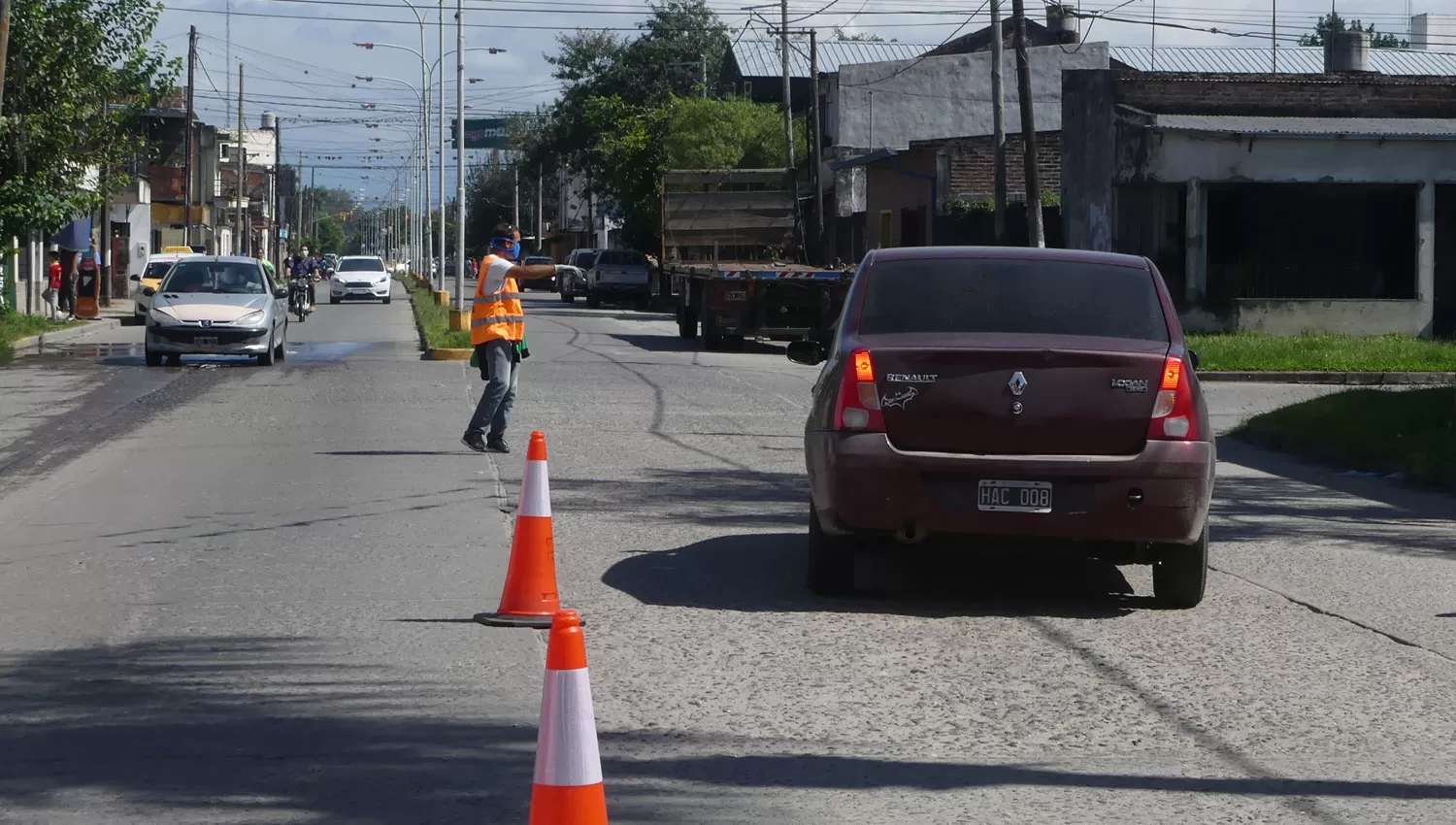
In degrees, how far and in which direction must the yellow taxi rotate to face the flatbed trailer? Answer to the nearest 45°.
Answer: approximately 45° to its left

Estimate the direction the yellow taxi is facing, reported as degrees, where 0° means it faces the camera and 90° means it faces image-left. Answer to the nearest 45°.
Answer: approximately 0°

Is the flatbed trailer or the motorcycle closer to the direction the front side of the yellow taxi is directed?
the flatbed trailer

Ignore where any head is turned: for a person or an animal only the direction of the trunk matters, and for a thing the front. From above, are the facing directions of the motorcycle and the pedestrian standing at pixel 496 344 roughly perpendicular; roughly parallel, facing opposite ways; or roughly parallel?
roughly perpendicular

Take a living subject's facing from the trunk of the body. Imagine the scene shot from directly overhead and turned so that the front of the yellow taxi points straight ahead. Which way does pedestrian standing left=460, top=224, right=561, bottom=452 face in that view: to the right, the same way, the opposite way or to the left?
to the left

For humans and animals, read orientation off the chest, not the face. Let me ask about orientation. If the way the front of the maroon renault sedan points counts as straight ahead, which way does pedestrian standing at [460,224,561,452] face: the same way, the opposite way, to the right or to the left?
to the right

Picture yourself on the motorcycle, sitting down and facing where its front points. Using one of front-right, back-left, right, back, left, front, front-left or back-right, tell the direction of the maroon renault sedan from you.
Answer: front

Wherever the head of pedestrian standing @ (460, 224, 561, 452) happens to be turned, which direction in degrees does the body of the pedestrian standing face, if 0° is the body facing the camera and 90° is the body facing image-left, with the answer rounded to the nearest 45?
approximately 270°

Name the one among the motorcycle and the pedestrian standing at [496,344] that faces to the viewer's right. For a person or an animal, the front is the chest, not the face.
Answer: the pedestrian standing

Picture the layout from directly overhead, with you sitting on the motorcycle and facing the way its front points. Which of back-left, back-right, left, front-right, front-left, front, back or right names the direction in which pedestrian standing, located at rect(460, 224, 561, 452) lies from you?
front

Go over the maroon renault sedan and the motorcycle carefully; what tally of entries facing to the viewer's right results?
0

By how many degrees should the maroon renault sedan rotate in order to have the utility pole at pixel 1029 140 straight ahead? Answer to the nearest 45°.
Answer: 0° — it already faces it

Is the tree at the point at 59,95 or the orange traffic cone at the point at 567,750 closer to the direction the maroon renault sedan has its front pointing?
the tree

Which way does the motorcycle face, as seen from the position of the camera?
facing the viewer

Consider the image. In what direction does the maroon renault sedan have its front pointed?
away from the camera

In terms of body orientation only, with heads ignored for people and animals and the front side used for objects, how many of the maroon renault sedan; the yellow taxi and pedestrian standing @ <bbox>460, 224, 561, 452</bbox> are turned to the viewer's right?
1

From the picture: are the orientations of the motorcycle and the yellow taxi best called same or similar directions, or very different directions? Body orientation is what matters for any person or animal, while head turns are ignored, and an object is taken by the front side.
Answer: same or similar directions

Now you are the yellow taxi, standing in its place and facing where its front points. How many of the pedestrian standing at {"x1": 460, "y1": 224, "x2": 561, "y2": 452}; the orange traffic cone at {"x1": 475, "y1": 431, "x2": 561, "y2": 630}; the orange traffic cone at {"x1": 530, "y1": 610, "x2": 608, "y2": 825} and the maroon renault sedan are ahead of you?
4

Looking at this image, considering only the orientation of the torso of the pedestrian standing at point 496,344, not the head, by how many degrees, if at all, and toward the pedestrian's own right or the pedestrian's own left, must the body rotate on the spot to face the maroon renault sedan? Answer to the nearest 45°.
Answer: approximately 90° to the pedestrian's own right
